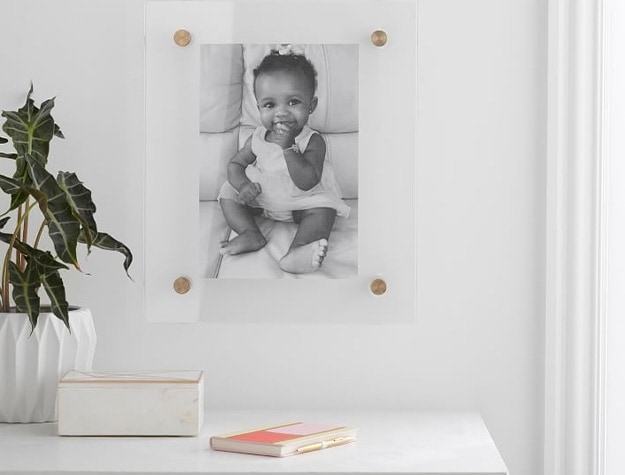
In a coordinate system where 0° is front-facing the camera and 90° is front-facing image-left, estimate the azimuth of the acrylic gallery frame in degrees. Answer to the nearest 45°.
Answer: approximately 0°

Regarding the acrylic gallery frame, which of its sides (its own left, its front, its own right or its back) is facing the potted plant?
right

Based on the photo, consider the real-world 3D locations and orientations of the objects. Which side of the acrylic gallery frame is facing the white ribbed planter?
right

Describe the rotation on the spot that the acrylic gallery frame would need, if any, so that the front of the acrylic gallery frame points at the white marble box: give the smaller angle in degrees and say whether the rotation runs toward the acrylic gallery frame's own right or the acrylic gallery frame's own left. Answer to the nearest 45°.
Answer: approximately 45° to the acrylic gallery frame's own right
